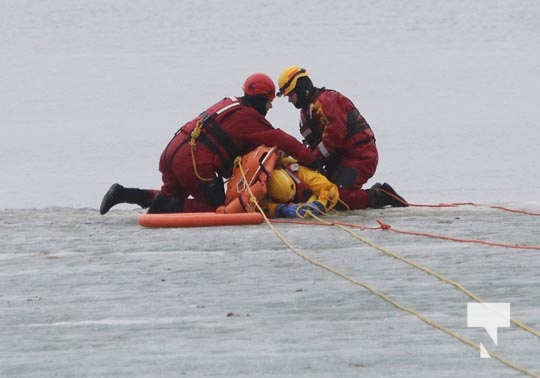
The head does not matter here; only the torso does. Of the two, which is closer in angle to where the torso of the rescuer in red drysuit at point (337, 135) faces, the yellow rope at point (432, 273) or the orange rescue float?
the orange rescue float

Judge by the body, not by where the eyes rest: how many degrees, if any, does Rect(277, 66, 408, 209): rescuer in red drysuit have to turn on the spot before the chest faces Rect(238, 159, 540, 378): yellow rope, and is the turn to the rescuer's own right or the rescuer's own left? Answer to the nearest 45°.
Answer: approximately 90° to the rescuer's own left

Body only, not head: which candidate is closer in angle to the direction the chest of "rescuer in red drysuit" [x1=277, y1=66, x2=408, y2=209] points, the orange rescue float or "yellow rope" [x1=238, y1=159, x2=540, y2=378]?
the orange rescue float

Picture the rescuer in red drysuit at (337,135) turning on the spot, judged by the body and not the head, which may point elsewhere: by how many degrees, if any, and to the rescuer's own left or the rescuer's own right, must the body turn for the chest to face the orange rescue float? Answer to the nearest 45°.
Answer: approximately 45° to the rescuer's own left

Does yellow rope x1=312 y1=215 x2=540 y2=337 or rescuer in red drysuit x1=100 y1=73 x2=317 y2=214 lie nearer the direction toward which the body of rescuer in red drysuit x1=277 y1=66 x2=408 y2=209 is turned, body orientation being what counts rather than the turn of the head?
the rescuer in red drysuit

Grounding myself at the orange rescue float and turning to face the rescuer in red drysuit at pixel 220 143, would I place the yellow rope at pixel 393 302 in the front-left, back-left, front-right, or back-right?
back-right

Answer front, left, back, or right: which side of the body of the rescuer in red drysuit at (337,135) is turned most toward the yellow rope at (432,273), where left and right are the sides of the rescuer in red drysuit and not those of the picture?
left

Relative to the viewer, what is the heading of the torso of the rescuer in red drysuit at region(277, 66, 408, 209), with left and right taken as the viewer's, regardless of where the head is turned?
facing to the left of the viewer
